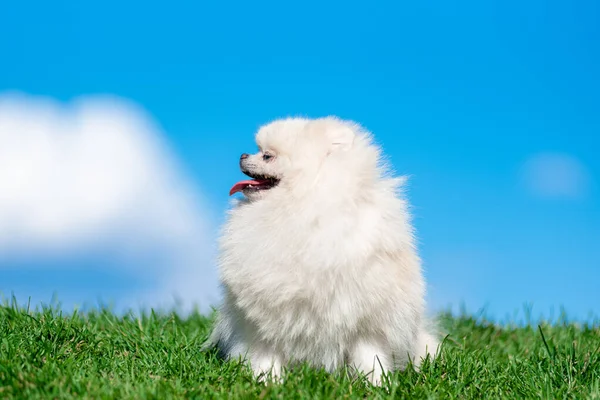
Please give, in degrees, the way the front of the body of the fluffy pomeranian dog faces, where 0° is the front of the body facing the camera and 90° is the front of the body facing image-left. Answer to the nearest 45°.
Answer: approximately 45°
